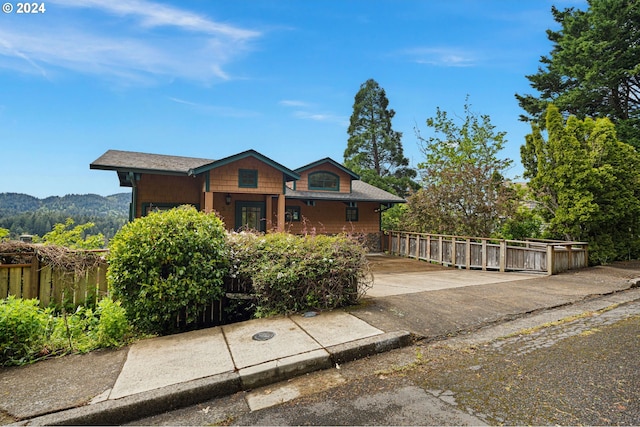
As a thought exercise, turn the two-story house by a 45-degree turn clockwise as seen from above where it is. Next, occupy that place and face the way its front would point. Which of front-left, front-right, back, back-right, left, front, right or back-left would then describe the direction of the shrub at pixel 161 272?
front-left

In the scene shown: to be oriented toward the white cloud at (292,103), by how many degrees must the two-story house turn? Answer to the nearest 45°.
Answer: approximately 180°

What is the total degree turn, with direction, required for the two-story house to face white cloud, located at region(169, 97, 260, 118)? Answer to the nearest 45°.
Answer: approximately 180°

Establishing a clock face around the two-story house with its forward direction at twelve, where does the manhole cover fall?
The manhole cover is roughly at 12 o'clock from the two-story house.

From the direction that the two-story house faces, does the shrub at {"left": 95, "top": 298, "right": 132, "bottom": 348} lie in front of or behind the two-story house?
in front

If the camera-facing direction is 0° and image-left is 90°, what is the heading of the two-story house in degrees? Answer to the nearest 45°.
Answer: approximately 0°

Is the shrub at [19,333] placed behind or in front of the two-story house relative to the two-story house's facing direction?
in front

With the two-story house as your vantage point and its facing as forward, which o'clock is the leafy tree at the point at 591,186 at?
The leafy tree is roughly at 10 o'clock from the two-story house.

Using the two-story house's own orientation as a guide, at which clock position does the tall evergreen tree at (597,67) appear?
The tall evergreen tree is roughly at 9 o'clock from the two-story house.

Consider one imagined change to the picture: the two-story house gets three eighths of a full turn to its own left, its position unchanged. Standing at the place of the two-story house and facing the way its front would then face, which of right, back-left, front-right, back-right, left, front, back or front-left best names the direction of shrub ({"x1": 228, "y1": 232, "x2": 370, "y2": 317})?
back-right
